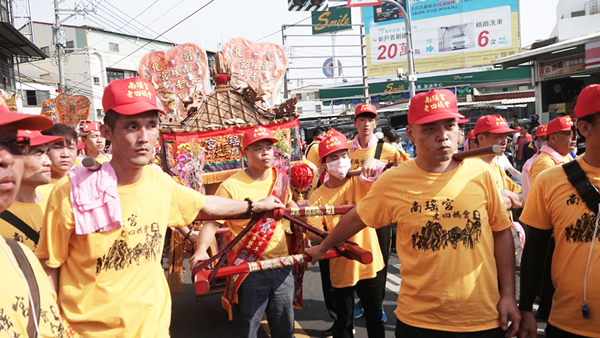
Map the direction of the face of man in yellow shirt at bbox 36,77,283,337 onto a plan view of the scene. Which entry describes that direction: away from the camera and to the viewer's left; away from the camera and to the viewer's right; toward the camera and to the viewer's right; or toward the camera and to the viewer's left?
toward the camera and to the viewer's right

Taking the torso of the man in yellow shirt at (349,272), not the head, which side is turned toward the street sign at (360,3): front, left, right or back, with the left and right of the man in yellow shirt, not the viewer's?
back

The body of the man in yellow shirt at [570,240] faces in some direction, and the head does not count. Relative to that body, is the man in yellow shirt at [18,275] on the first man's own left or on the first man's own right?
on the first man's own right

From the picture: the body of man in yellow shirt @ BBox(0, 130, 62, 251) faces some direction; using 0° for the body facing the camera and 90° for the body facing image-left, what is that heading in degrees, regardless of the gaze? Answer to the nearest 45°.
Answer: approximately 315°

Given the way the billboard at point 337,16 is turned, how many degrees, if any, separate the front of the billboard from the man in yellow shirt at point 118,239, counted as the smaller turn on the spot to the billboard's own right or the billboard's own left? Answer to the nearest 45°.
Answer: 0° — it already faces them

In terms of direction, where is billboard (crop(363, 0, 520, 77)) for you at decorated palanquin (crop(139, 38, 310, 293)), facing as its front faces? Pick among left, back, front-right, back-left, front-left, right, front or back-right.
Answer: back-left

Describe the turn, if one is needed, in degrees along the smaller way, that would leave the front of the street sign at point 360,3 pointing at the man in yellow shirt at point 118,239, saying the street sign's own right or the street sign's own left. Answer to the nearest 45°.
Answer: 0° — it already faces them

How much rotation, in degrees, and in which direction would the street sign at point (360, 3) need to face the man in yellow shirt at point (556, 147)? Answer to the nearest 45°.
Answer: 0° — it already faces them
